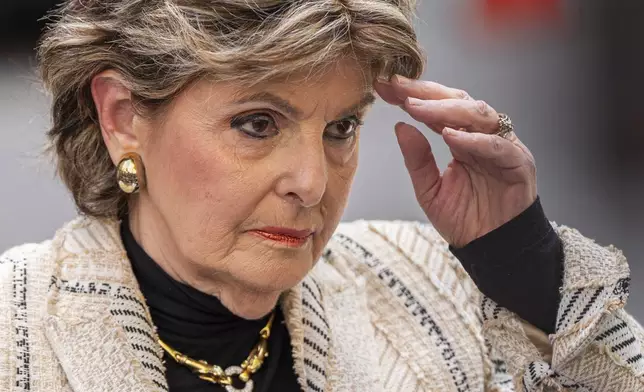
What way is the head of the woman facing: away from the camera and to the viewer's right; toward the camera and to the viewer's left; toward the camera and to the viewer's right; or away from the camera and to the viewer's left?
toward the camera and to the viewer's right
